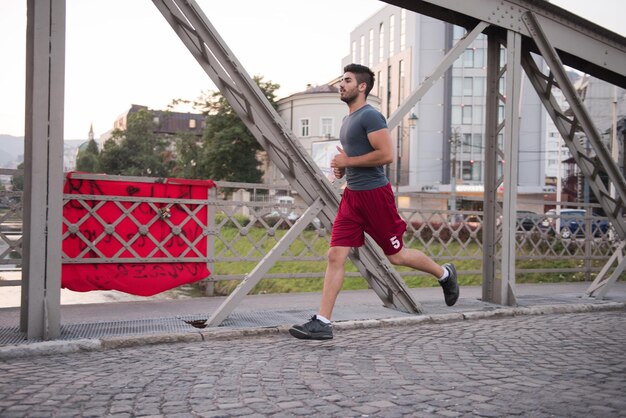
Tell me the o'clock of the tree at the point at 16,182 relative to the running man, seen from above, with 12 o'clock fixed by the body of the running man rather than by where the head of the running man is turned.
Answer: The tree is roughly at 1 o'clock from the running man.

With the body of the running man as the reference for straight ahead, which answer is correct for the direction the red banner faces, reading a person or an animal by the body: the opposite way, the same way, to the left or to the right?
to the right

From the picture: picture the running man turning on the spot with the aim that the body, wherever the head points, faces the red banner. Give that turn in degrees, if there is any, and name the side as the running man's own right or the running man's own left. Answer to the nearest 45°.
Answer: approximately 45° to the running man's own right

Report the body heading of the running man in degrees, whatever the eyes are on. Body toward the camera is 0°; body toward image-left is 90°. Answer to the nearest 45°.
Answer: approximately 90°
